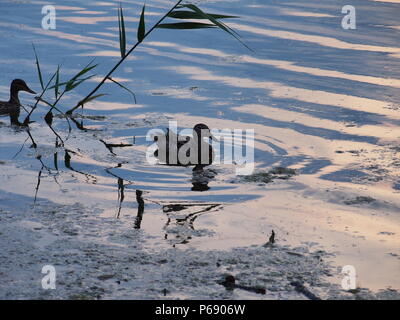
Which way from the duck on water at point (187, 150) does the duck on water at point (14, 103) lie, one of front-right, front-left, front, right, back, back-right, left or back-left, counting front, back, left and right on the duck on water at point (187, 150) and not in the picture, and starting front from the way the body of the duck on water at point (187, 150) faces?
back-left

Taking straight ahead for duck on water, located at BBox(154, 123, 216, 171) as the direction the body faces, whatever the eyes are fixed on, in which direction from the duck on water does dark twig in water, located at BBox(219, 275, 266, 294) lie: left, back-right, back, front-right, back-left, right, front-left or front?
right

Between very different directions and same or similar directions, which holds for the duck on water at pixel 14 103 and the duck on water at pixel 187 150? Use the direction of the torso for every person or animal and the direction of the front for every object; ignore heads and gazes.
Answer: same or similar directions

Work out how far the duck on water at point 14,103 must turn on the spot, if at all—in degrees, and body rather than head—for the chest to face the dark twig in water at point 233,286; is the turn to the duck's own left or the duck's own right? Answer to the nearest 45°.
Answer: approximately 90° to the duck's own right

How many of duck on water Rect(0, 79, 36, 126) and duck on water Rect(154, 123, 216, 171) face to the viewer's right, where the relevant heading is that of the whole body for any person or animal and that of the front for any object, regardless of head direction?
2

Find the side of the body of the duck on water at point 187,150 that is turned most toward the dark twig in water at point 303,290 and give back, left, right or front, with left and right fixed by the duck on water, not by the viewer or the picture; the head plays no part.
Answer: right

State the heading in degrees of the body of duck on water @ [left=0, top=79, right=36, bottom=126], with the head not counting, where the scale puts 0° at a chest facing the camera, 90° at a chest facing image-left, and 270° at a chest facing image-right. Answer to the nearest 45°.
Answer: approximately 270°

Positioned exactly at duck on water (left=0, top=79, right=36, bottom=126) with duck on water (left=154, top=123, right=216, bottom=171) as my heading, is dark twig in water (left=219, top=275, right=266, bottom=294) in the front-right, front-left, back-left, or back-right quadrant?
front-right

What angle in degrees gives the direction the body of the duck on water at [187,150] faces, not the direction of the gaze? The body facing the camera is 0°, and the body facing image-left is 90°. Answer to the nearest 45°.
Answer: approximately 270°

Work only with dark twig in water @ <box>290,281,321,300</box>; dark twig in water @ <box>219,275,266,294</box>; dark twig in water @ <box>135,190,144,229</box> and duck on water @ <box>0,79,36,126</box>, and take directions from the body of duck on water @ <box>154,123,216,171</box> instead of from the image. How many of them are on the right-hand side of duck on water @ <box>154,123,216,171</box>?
3

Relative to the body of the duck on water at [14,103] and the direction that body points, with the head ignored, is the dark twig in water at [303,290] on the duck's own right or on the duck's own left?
on the duck's own right

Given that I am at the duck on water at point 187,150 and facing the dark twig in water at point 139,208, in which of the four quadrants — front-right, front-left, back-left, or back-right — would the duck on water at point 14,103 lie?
back-right

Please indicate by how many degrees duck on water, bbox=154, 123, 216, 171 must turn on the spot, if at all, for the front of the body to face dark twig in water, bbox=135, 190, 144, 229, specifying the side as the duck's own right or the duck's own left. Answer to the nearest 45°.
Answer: approximately 90° to the duck's own right
